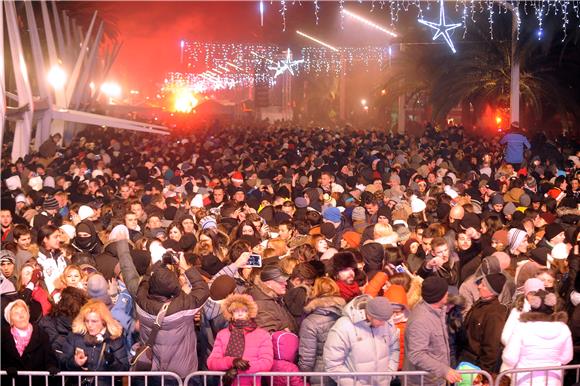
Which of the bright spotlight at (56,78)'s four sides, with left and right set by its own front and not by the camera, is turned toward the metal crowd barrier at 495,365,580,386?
front

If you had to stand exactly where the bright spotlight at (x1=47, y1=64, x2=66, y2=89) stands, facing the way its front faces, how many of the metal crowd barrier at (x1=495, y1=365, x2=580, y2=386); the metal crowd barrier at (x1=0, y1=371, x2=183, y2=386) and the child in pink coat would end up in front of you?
3

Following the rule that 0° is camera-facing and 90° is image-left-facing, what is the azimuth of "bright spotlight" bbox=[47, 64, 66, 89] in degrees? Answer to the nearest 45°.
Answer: approximately 0°

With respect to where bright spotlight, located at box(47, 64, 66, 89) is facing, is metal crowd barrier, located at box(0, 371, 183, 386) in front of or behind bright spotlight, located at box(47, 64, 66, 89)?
in front

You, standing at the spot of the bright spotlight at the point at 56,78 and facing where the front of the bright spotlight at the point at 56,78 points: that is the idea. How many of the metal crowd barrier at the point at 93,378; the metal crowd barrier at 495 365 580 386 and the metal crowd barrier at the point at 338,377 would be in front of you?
3

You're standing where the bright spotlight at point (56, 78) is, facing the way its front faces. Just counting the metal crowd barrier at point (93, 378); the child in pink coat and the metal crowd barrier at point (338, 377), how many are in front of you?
3

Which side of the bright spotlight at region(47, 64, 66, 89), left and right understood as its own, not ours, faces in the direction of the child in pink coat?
front

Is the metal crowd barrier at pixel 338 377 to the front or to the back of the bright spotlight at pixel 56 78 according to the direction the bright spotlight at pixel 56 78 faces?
to the front
